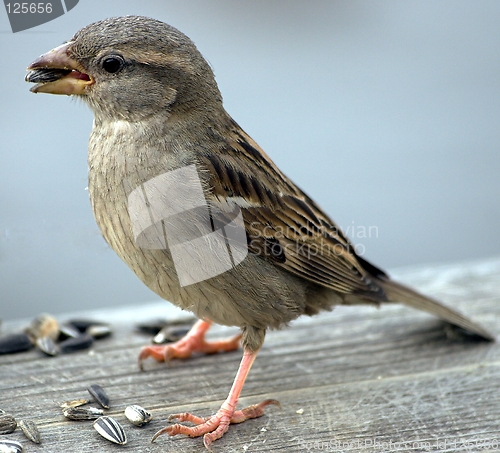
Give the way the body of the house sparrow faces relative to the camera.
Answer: to the viewer's left

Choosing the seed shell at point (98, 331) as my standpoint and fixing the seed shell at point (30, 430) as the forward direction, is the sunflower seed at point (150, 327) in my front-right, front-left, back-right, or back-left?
back-left

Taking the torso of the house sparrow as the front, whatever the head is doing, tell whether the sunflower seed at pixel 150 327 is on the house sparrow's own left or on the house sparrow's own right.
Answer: on the house sparrow's own right

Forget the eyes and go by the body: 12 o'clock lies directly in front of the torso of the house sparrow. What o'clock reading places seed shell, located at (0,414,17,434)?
The seed shell is roughly at 11 o'clock from the house sparrow.

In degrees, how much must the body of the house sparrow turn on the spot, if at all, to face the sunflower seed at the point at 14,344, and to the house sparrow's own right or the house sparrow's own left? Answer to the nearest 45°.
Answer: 0° — it already faces it

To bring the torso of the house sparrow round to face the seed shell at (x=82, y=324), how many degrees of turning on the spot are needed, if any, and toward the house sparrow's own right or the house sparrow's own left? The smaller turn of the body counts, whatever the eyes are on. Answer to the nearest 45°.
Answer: approximately 45° to the house sparrow's own right

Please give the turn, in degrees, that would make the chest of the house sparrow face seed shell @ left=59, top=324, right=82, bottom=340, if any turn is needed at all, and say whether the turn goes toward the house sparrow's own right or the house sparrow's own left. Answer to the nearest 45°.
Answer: approximately 45° to the house sparrow's own right

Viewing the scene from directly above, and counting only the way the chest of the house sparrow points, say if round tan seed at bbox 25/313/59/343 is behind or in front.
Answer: in front

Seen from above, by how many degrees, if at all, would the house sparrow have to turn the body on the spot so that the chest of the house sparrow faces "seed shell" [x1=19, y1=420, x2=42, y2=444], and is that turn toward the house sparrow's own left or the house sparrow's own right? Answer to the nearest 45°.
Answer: approximately 45° to the house sparrow's own left
